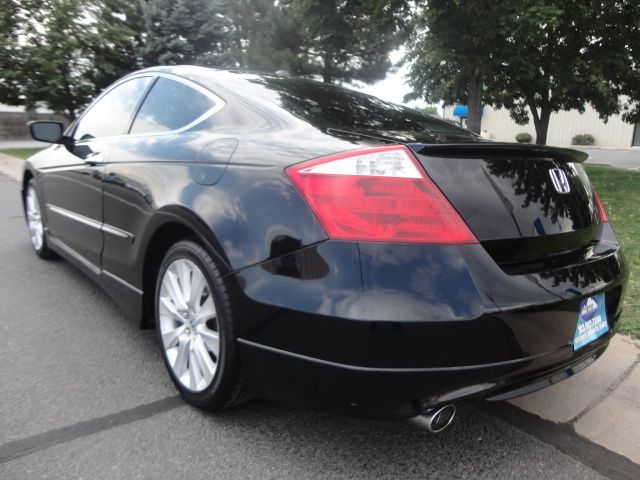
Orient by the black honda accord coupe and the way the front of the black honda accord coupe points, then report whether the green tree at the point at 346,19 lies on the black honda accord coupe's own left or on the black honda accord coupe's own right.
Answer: on the black honda accord coupe's own right

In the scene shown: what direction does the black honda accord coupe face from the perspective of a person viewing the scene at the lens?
facing away from the viewer and to the left of the viewer

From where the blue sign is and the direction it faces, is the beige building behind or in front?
behind
